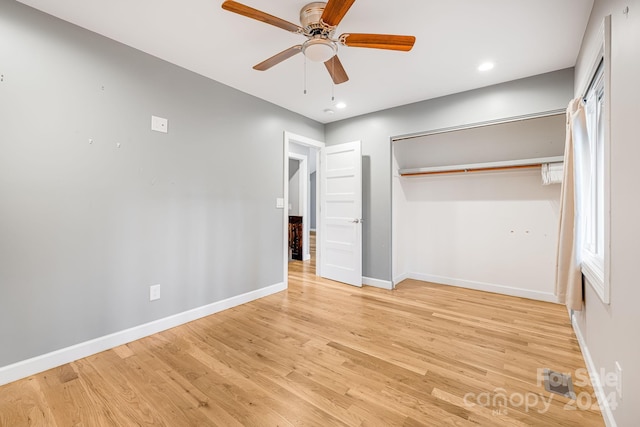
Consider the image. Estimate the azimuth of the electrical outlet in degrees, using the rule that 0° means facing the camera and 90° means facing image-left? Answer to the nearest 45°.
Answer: approximately 315°

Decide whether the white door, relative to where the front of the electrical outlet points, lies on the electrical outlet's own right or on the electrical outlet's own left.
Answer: on the electrical outlet's own left
